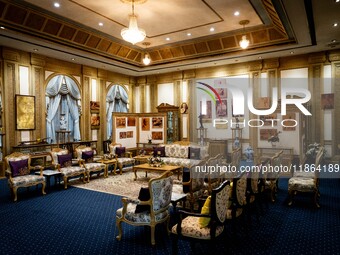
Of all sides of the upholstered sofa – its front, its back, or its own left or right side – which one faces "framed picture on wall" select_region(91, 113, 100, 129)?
right

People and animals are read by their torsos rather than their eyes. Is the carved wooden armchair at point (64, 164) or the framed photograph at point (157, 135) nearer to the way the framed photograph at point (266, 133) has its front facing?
the carved wooden armchair

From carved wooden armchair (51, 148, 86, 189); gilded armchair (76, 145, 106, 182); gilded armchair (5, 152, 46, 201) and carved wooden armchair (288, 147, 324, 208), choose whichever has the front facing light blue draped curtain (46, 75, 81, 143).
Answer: carved wooden armchair (288, 147, 324, 208)

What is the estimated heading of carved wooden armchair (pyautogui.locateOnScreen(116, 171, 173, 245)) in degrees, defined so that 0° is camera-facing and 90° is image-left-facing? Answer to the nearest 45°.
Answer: approximately 135°

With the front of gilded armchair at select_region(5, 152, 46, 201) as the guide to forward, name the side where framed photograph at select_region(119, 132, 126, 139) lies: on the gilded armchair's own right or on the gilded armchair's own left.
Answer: on the gilded armchair's own left

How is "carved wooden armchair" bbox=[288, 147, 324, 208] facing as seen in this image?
to the viewer's left

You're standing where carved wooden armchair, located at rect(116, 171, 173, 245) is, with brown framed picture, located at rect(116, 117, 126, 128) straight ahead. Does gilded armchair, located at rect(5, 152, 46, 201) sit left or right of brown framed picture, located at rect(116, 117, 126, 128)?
left

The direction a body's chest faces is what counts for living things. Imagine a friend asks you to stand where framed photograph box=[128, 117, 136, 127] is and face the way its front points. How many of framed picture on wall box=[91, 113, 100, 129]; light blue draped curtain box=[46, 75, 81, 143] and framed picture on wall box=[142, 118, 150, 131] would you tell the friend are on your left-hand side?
1

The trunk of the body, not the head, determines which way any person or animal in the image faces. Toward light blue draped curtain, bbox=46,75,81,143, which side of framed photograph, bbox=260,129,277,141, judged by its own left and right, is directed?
right
